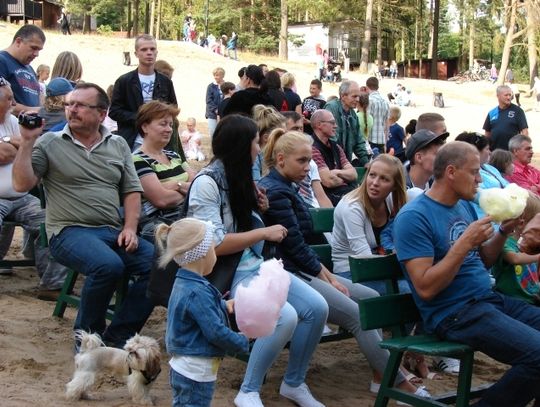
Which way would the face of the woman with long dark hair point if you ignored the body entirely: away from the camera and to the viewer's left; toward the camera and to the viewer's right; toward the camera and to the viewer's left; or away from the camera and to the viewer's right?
away from the camera and to the viewer's right

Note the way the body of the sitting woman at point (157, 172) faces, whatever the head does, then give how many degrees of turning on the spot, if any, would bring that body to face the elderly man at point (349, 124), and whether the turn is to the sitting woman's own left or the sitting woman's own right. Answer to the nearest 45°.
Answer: approximately 90° to the sitting woman's own left

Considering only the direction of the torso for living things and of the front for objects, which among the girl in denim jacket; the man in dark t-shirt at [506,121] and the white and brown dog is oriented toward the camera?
the man in dark t-shirt

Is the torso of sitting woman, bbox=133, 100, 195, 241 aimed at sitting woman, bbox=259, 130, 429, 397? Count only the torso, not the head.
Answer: yes

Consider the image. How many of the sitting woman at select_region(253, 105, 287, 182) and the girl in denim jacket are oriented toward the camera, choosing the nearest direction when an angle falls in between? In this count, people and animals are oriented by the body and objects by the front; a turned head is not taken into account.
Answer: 0

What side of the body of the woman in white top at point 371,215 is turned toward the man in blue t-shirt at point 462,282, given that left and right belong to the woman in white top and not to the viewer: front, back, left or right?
front

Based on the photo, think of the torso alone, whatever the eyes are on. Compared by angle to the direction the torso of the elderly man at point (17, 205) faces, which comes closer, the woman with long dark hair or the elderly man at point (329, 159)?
the woman with long dark hair

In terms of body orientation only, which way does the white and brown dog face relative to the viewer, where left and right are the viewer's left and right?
facing to the right of the viewer

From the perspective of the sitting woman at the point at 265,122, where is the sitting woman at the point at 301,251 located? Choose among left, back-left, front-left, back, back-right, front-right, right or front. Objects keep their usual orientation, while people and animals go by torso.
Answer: right

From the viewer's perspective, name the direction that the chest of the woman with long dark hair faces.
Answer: to the viewer's right

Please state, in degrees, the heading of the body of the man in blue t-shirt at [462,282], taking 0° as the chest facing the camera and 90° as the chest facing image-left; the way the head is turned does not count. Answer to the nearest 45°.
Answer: approximately 315°

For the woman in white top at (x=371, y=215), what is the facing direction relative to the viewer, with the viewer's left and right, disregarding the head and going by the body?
facing the viewer and to the right of the viewer

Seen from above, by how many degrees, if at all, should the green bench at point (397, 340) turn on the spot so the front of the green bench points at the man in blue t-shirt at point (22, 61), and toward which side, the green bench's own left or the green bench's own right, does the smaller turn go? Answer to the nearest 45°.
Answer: approximately 180°

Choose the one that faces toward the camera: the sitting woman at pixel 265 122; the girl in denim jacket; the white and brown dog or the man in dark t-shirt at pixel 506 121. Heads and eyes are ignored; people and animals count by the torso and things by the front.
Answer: the man in dark t-shirt

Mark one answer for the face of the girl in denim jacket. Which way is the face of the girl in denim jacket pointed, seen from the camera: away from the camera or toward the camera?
away from the camera
